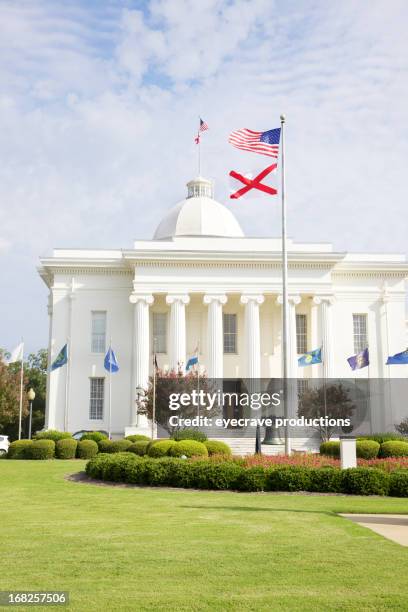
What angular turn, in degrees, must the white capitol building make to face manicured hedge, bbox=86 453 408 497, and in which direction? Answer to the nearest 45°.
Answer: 0° — it already faces it

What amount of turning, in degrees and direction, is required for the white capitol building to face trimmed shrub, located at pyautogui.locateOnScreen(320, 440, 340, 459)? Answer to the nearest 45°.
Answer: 0° — it already faces it

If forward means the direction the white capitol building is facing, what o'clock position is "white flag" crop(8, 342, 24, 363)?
The white flag is roughly at 2 o'clock from the white capitol building.

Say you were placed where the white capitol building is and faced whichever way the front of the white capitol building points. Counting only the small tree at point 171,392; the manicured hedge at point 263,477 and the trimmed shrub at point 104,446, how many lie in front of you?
3

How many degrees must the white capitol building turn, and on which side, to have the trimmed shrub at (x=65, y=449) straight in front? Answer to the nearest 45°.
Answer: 0° — it already faces it

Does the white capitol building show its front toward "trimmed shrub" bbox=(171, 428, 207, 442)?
yes

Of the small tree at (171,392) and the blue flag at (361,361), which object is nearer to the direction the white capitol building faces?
the small tree

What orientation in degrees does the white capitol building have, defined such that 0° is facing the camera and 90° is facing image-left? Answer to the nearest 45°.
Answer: approximately 0°

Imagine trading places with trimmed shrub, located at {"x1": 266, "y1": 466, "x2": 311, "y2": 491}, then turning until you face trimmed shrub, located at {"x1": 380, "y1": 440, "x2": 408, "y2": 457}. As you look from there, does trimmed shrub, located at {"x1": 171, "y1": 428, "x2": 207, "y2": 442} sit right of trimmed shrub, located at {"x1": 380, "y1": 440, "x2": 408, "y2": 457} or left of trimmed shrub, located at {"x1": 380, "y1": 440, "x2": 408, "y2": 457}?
left
